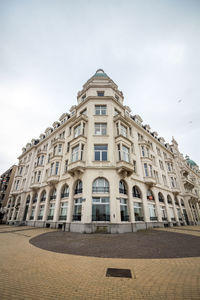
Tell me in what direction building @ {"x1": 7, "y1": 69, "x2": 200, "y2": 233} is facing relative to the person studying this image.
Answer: facing the viewer

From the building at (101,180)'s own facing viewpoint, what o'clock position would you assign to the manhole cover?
The manhole cover is roughly at 12 o'clock from the building.
